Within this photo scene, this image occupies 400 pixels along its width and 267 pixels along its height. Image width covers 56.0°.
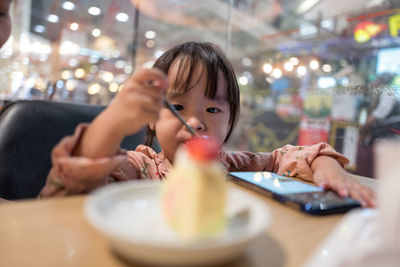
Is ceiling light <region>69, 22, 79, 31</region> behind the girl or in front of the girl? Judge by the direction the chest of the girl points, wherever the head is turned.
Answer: behind

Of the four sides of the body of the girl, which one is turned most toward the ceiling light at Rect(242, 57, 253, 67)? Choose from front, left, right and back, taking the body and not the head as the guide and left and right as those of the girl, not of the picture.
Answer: back

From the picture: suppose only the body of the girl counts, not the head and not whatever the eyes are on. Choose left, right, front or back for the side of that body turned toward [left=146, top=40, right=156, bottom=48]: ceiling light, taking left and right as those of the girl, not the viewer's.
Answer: back

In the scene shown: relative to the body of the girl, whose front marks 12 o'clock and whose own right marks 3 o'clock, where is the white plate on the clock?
The white plate is roughly at 12 o'clock from the girl.

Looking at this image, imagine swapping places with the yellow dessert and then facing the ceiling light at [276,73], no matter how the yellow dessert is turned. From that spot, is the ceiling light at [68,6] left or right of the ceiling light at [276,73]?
left

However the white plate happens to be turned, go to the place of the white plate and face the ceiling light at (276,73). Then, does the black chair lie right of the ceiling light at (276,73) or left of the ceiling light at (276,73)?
left

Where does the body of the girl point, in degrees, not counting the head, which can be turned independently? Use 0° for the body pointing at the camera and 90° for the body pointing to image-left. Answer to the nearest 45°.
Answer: approximately 0°

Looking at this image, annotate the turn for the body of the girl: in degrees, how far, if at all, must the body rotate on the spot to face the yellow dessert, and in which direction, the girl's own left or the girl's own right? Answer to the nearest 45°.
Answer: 0° — they already face it

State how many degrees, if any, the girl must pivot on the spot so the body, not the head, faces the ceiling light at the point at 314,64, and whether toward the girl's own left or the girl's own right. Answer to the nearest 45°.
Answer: approximately 135° to the girl's own left

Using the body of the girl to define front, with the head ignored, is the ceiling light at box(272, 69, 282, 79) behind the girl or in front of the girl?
behind
